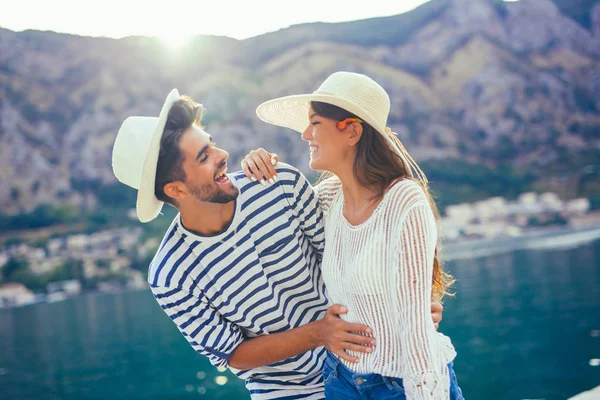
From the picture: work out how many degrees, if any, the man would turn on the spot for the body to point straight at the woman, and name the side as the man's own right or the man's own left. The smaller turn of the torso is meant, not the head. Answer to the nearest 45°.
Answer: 0° — they already face them

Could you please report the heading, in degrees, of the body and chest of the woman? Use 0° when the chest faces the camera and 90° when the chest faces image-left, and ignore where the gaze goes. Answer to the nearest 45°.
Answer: approximately 45°

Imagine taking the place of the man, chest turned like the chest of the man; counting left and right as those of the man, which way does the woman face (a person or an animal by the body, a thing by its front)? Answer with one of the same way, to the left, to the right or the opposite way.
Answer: to the right

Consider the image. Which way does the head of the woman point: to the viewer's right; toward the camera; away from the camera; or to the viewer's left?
to the viewer's left

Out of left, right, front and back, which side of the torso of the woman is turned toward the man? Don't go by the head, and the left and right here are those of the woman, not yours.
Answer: right

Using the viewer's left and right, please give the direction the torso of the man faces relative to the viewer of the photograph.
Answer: facing the viewer and to the right of the viewer

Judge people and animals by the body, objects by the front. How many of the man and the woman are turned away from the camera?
0
